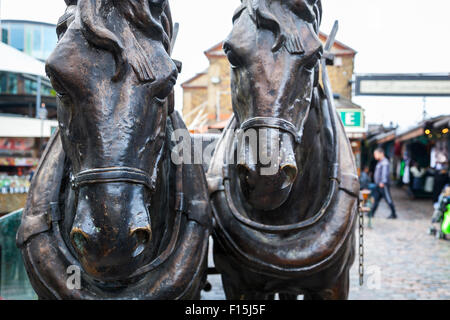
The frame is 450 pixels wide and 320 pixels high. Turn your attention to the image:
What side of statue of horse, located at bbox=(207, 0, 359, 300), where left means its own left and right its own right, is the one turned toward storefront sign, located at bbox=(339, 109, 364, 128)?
back

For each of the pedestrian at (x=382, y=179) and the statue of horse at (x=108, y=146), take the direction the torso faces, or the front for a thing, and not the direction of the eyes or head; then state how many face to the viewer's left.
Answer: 1

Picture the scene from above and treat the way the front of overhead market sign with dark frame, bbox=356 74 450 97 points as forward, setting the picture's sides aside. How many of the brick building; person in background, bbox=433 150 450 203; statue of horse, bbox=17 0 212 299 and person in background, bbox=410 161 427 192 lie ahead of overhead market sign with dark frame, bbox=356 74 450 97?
1

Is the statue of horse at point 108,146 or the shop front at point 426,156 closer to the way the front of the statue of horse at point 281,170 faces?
the statue of horse

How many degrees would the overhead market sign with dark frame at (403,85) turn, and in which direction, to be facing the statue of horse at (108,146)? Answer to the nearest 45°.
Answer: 0° — it already faces it

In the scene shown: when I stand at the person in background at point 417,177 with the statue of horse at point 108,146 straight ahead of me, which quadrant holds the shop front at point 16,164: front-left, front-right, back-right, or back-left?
front-right

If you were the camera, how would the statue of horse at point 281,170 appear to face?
facing the viewer

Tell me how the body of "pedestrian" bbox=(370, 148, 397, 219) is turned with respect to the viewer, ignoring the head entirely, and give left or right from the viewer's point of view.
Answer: facing to the left of the viewer

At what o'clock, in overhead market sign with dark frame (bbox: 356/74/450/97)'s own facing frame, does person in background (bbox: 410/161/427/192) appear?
The person in background is roughly at 6 o'clock from the overhead market sign with dark frame.

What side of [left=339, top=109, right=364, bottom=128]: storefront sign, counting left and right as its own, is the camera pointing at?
front

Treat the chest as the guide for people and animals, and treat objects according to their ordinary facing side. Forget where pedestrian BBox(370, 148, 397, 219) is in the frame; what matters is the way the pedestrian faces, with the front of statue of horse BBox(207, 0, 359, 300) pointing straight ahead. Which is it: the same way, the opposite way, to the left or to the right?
to the right

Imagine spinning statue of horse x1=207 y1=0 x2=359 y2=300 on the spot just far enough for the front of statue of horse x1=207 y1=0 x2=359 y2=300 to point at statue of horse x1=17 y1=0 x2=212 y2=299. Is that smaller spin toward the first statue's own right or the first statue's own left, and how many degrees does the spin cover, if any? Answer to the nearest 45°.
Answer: approximately 45° to the first statue's own right
